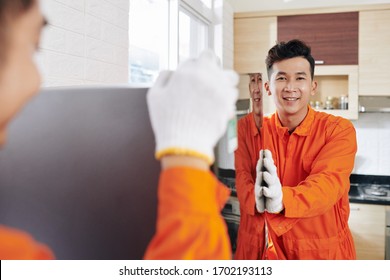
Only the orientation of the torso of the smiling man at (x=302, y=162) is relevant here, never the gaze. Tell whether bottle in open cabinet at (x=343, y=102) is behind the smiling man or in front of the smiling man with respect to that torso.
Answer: behind

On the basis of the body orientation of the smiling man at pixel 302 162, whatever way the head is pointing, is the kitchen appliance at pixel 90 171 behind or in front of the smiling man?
in front

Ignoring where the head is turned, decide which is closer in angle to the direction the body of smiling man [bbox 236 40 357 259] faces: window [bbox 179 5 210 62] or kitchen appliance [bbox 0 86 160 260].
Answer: the kitchen appliance

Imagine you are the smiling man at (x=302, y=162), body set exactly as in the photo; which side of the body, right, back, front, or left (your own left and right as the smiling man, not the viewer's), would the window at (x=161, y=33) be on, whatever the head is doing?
right

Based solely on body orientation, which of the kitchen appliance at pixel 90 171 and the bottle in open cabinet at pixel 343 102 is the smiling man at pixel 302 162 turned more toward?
the kitchen appliance

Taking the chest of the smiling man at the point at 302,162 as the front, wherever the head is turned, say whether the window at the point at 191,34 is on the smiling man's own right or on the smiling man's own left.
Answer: on the smiling man's own right

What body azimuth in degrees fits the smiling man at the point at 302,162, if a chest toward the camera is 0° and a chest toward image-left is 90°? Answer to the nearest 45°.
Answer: approximately 45°

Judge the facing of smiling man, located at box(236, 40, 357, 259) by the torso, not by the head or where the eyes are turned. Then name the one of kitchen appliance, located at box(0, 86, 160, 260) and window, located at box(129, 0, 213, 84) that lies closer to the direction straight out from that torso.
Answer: the kitchen appliance
